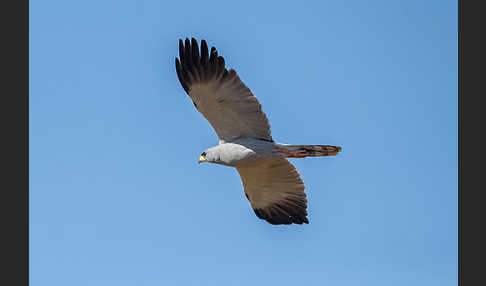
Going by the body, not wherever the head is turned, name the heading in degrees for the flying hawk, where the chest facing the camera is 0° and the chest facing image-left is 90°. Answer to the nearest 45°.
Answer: approximately 90°
